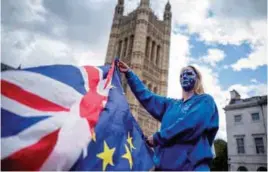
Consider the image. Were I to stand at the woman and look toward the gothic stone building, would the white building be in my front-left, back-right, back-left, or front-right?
front-right

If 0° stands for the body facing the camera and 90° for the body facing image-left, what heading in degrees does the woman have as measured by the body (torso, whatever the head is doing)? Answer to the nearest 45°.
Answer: approximately 45°

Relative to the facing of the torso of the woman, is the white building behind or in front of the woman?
behind

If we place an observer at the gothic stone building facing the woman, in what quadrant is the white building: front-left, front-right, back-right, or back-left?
front-left

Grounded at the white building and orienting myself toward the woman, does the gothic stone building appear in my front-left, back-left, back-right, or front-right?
back-right

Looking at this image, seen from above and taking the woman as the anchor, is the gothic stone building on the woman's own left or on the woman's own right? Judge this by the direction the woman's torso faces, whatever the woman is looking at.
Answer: on the woman's own right

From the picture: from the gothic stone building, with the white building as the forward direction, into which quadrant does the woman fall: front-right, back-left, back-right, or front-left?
front-right
